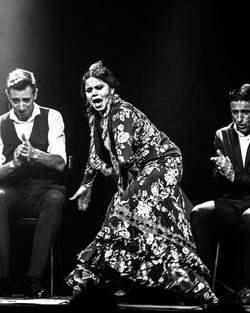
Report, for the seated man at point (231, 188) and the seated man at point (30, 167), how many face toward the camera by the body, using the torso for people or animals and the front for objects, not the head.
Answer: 2

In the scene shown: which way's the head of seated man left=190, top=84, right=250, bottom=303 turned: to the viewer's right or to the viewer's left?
to the viewer's left

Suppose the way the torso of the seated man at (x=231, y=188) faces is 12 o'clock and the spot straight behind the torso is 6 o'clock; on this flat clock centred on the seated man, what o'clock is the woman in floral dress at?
The woman in floral dress is roughly at 1 o'clock from the seated man.

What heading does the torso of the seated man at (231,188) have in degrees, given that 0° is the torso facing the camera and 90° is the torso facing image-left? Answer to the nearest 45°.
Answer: approximately 0°

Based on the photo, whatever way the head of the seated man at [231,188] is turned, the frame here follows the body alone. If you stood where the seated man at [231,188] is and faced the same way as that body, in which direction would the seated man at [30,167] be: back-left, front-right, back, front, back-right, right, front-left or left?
right
